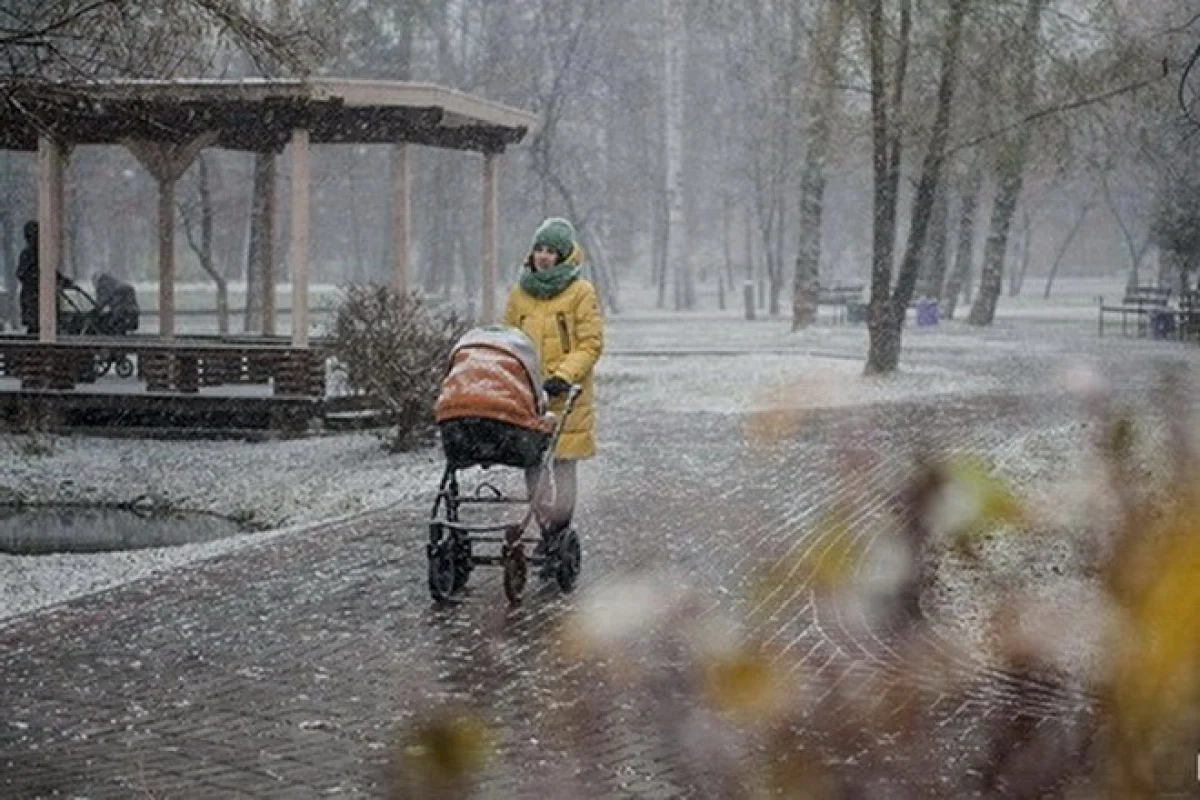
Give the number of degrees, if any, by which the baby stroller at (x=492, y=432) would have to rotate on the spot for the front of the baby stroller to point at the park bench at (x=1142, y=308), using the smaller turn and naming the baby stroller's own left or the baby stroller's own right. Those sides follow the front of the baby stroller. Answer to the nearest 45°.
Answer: approximately 180°

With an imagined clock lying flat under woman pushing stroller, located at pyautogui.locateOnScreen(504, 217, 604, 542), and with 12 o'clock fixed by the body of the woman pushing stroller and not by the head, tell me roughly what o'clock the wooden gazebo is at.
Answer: The wooden gazebo is roughly at 4 o'clock from the woman pushing stroller.

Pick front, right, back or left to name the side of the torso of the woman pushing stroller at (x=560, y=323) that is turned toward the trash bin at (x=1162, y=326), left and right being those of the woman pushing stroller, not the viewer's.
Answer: back

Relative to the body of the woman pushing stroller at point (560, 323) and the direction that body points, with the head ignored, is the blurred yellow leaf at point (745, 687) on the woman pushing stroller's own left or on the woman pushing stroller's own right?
on the woman pushing stroller's own left

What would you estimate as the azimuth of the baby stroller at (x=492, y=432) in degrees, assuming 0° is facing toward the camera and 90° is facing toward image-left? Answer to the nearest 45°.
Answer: approximately 45°

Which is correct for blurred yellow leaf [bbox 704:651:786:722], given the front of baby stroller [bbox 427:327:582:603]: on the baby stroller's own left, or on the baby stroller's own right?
on the baby stroller's own left

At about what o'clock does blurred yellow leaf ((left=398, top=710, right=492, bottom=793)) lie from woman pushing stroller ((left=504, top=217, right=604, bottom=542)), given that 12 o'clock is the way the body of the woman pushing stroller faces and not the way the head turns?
The blurred yellow leaf is roughly at 11 o'clock from the woman pushing stroller.

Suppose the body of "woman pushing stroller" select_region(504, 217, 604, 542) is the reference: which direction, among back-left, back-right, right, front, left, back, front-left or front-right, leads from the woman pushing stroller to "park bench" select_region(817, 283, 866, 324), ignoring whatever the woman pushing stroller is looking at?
back-right

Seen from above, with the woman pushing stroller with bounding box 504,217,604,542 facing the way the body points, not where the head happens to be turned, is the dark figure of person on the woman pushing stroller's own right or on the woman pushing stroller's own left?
on the woman pushing stroller's own right

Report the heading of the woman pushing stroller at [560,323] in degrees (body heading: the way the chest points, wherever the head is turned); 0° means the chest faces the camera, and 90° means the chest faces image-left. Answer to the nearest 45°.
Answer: approximately 45°

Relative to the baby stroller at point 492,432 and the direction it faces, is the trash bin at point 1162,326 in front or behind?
behind

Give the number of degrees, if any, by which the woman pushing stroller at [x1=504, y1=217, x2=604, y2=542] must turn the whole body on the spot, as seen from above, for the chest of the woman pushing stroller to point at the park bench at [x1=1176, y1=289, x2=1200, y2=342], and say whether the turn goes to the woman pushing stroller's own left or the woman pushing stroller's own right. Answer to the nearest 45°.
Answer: approximately 180°

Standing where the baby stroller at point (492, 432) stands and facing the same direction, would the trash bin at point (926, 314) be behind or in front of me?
behind

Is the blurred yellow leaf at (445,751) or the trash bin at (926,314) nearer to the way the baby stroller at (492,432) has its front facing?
the blurred yellow leaf
